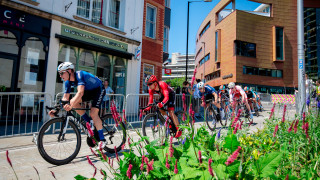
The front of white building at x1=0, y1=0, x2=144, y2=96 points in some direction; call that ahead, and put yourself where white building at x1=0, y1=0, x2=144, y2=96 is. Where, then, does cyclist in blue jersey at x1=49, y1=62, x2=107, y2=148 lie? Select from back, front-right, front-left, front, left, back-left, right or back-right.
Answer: front-right

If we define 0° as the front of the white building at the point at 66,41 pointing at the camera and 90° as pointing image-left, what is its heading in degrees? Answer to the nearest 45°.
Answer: approximately 315°

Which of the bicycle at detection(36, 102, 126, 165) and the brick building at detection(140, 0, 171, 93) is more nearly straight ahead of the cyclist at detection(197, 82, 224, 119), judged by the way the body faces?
the bicycle

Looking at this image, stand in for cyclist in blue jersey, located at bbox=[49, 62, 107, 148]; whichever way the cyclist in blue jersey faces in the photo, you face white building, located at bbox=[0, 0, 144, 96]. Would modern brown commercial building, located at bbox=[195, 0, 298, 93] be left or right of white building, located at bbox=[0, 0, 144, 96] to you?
right

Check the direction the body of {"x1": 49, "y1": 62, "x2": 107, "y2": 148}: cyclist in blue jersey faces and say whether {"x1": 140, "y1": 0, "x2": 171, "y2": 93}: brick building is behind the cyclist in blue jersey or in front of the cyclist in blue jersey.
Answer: behind

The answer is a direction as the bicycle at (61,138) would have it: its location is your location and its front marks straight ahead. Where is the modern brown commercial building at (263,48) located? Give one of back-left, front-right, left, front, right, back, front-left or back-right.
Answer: back

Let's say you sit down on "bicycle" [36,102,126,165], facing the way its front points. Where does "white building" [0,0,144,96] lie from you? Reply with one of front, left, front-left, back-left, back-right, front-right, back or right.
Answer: back-right

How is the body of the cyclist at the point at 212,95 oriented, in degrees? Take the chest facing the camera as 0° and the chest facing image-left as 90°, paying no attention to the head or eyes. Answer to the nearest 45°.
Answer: approximately 45°

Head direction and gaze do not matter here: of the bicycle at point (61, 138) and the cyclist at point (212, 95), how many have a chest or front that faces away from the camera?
0

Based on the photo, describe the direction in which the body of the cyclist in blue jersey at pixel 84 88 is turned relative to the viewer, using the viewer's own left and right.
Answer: facing the viewer and to the left of the viewer

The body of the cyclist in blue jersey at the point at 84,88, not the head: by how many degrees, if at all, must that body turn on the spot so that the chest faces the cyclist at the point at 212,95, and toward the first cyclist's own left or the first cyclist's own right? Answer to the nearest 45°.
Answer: approximately 180°
